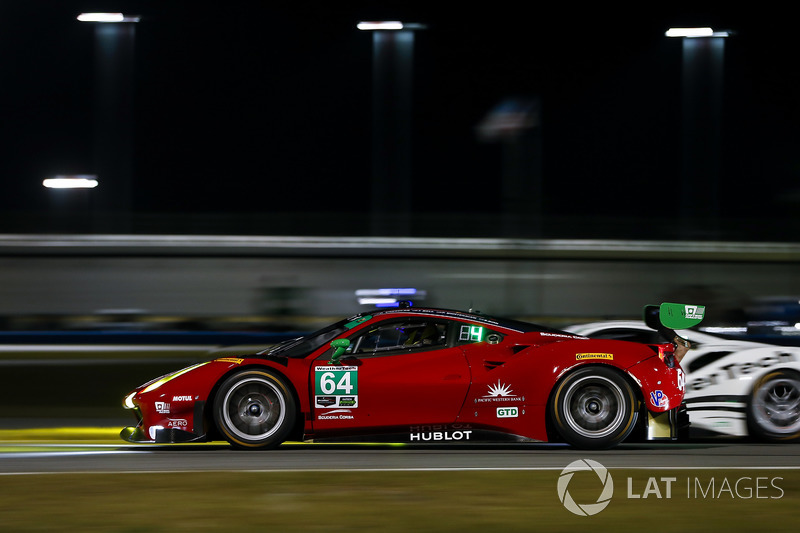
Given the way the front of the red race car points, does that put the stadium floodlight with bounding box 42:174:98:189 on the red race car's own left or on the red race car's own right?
on the red race car's own right

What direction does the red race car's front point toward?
to the viewer's left

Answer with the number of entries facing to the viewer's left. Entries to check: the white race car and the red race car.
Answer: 2

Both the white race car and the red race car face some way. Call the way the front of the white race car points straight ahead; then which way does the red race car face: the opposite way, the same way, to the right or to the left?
the same way

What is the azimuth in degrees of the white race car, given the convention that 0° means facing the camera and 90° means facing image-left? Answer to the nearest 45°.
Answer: approximately 90°

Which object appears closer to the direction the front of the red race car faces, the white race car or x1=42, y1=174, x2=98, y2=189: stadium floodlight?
the stadium floodlight

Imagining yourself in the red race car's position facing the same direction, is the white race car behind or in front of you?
behind

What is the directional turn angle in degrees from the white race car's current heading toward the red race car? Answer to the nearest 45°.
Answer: approximately 45° to its left
